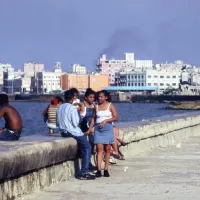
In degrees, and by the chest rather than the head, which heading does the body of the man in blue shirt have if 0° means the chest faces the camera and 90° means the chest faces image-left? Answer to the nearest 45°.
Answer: approximately 225°

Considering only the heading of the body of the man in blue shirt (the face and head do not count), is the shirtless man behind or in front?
behind
